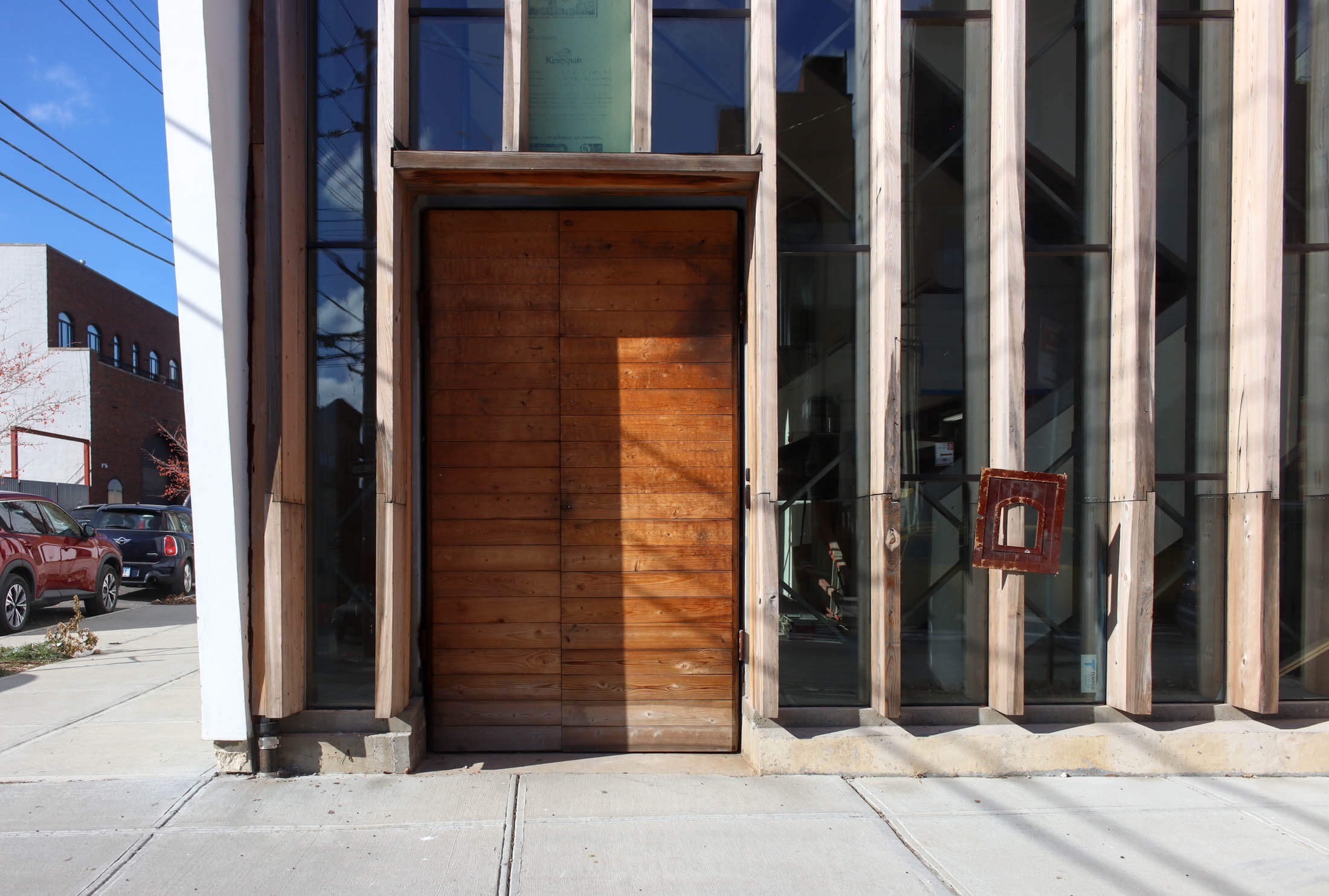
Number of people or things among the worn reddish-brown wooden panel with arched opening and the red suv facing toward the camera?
1

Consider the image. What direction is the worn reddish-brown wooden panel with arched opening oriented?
toward the camera

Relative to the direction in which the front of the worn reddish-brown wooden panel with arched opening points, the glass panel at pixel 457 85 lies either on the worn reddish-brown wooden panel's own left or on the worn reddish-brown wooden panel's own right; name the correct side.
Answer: on the worn reddish-brown wooden panel's own right

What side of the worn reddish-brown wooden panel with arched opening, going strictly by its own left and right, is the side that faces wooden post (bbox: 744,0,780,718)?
right

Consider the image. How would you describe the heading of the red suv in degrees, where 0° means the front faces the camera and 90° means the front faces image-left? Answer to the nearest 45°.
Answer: approximately 225°
